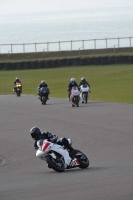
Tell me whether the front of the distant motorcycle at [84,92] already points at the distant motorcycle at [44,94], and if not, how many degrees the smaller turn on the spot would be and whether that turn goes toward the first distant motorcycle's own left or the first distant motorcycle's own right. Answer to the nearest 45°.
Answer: approximately 90° to the first distant motorcycle's own right

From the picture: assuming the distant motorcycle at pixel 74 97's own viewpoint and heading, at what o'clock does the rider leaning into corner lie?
The rider leaning into corner is roughly at 12 o'clock from the distant motorcycle.

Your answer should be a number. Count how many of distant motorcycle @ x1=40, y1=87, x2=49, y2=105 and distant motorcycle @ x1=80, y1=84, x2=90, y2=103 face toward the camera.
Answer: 2

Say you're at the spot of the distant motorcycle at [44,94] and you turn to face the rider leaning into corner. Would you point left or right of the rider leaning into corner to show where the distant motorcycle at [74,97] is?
left

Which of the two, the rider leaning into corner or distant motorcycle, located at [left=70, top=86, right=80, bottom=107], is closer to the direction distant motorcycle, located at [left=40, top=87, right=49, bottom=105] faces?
the rider leaning into corner

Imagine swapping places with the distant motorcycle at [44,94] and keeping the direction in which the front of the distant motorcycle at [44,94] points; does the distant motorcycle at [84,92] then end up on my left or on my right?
on my left

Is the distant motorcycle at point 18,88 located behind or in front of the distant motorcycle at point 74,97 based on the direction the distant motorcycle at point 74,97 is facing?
behind

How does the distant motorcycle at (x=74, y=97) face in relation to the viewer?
toward the camera

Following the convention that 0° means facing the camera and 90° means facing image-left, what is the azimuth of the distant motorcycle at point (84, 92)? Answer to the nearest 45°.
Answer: approximately 0°

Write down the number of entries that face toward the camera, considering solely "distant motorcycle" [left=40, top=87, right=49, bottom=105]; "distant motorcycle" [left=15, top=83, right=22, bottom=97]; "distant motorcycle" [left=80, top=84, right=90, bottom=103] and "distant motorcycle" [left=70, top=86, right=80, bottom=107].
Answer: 4

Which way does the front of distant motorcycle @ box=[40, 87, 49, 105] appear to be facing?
toward the camera

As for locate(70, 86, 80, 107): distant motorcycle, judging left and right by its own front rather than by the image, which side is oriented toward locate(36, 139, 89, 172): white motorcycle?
front
